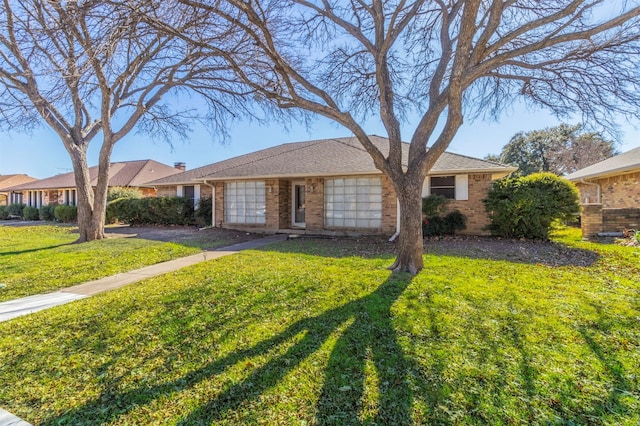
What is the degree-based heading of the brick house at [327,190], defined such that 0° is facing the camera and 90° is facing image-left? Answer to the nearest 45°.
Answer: approximately 0°

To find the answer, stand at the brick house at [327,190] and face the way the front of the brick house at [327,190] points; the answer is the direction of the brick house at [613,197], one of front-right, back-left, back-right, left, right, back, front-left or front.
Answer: left

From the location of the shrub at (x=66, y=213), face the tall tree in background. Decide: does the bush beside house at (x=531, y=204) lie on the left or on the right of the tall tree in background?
right

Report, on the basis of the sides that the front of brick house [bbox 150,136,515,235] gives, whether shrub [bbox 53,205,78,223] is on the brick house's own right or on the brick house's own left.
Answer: on the brick house's own right

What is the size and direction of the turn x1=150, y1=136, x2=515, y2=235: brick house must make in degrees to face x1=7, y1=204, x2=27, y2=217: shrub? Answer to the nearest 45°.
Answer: approximately 135° to its right

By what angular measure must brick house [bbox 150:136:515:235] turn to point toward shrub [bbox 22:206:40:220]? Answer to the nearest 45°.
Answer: approximately 135° to its right

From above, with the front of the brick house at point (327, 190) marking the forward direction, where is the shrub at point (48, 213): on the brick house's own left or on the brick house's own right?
on the brick house's own right

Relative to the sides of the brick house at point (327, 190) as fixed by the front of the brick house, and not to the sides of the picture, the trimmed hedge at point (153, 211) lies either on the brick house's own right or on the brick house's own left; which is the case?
on the brick house's own right

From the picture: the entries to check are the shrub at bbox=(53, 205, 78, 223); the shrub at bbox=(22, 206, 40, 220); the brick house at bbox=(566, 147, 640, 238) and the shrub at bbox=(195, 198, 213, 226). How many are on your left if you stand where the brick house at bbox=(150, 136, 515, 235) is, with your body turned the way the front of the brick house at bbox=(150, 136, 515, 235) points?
1

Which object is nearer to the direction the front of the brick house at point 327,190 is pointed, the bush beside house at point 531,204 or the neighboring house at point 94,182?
the bush beside house

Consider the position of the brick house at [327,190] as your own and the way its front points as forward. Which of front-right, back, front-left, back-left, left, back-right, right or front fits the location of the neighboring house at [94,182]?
back-right

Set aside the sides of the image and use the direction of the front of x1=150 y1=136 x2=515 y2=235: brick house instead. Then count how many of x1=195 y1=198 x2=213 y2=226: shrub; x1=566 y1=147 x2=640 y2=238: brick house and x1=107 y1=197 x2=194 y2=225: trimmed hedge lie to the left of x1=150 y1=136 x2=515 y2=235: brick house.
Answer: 1

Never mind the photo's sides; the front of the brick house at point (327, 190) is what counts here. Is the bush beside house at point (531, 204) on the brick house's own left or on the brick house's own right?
on the brick house's own left

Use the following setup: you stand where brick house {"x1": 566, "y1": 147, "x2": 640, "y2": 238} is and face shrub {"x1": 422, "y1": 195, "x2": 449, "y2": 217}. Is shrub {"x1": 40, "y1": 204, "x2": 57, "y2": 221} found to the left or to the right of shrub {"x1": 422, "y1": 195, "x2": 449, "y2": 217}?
right
